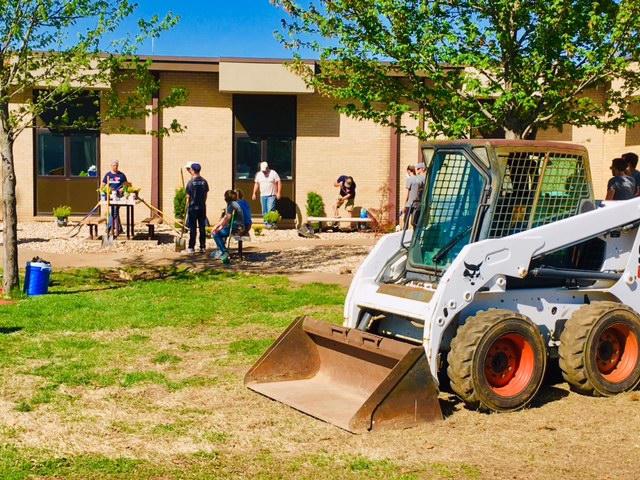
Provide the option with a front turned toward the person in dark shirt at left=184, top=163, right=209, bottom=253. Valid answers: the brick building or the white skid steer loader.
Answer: the brick building

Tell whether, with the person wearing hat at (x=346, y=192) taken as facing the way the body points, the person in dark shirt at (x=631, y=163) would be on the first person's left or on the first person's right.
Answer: on the first person's left

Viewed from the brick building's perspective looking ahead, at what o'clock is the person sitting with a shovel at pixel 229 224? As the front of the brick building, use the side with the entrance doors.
The person sitting with a shovel is roughly at 12 o'clock from the brick building.

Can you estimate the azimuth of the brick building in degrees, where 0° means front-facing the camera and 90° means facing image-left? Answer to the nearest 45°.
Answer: approximately 0°

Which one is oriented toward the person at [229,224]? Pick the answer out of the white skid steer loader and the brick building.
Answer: the brick building

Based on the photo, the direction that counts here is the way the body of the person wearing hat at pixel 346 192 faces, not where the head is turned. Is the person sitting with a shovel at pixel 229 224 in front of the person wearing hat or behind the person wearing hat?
in front

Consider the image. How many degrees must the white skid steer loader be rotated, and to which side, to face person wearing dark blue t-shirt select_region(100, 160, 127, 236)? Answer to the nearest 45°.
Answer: approximately 90° to its right

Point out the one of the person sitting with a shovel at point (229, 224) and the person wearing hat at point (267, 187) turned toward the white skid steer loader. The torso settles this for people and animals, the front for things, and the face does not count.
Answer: the person wearing hat

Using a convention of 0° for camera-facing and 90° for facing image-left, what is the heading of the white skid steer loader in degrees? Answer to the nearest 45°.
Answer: approximately 45°

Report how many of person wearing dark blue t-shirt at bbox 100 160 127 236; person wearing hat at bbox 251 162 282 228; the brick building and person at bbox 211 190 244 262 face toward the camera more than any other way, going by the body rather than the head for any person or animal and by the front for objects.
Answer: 3
